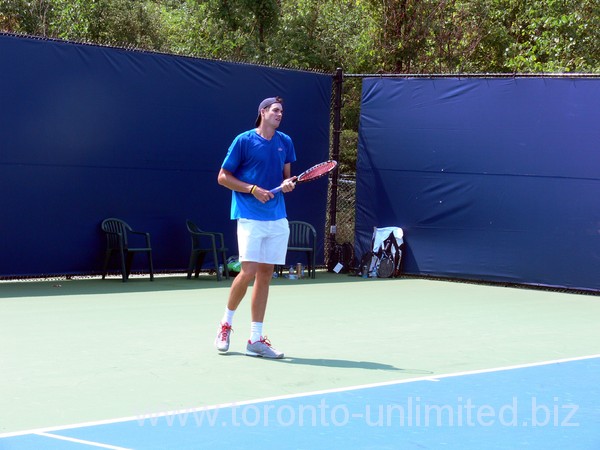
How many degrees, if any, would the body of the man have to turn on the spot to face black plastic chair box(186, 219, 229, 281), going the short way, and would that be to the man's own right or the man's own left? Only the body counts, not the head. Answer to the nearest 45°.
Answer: approximately 135° to the man's own left

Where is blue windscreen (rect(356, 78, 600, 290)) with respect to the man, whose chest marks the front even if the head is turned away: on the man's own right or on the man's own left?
on the man's own left

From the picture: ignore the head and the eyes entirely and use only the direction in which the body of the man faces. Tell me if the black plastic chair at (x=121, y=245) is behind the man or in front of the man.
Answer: behind

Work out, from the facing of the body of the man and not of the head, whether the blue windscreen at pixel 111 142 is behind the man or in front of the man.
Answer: behind

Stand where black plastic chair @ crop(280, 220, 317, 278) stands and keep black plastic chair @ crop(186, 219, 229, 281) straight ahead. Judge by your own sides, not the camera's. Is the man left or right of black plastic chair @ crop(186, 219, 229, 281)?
left

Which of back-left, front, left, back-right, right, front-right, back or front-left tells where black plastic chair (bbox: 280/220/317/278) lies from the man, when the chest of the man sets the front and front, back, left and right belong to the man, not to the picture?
back-left
